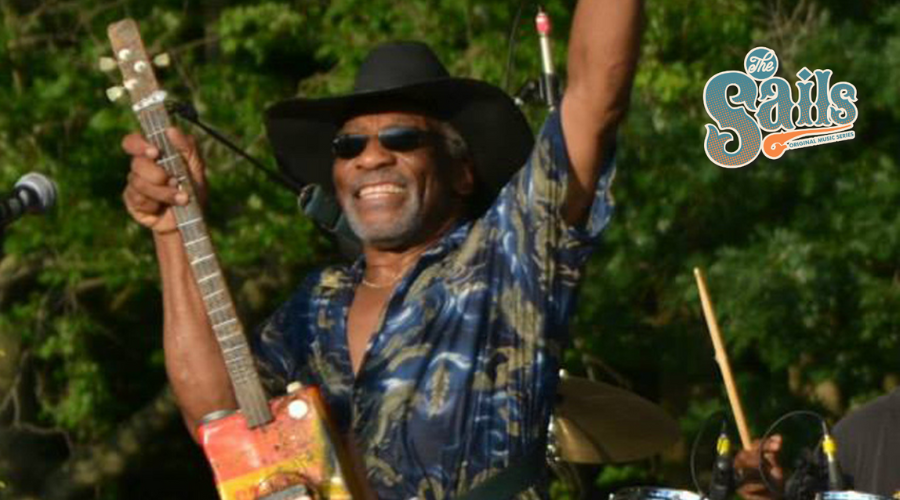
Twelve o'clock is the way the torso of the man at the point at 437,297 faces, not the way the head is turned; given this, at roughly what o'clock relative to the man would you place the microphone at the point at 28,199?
The microphone is roughly at 2 o'clock from the man.

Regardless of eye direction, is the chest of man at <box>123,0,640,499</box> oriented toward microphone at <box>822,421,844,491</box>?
no

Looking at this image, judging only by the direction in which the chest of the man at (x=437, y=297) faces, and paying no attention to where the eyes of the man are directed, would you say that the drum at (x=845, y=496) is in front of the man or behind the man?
behind

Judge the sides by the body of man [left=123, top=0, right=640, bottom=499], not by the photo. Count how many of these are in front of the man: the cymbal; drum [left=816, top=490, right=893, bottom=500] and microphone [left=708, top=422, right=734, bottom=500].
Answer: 0

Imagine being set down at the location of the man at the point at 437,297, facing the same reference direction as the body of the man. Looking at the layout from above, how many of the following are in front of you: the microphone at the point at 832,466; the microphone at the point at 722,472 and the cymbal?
0

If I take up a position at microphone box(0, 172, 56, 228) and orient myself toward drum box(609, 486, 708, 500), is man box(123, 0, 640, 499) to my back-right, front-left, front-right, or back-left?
front-right

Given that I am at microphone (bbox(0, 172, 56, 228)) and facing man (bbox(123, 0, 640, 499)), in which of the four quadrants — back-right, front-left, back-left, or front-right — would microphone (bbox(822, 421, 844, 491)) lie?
front-left

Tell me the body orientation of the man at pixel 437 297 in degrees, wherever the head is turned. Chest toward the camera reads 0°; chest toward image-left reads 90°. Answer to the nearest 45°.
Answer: approximately 45°

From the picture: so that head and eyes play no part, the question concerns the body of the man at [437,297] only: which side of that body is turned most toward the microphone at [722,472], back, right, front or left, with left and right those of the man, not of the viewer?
back
